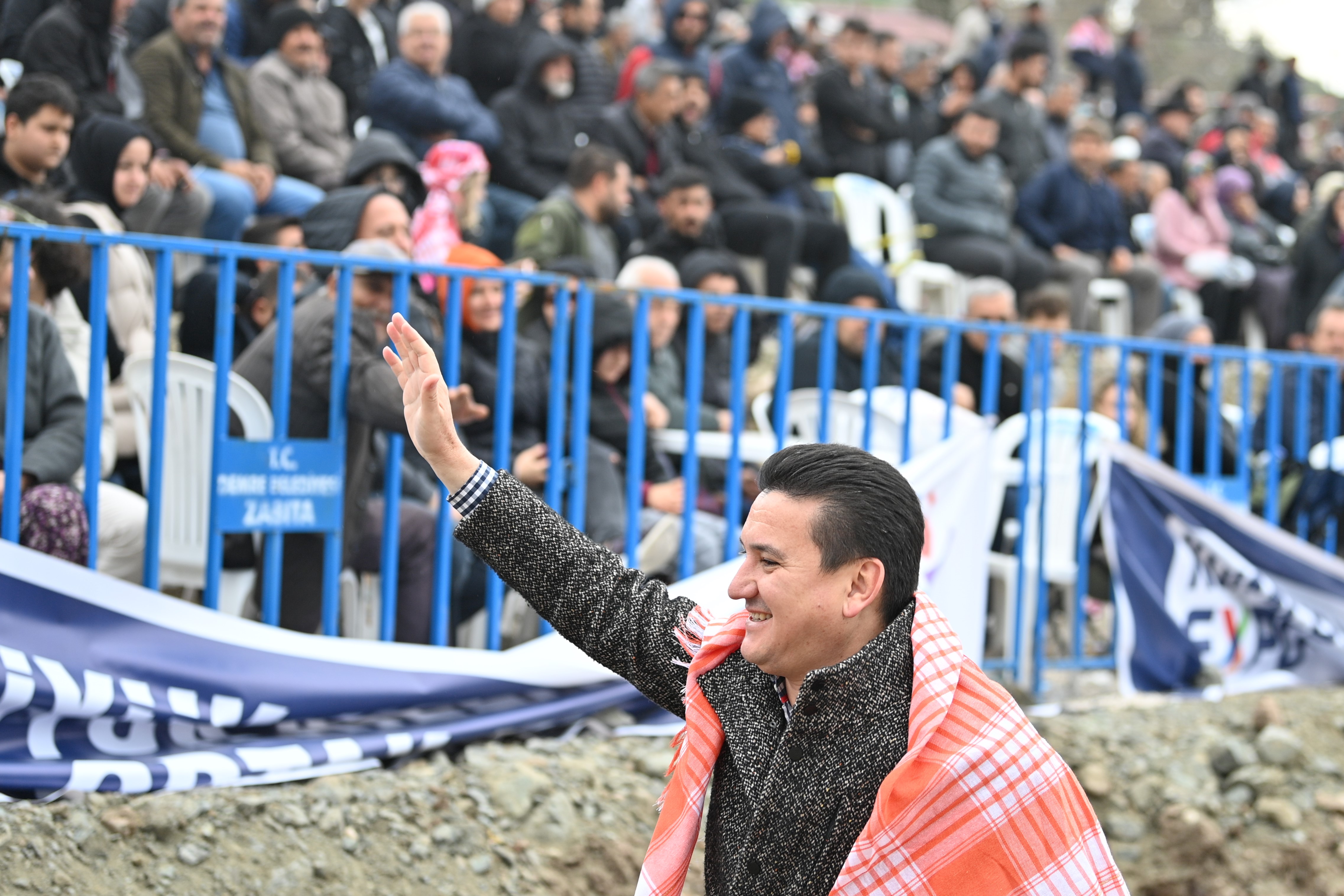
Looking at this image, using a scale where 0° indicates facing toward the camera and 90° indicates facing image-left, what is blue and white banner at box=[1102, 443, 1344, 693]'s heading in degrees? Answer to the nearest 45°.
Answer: approximately 0°

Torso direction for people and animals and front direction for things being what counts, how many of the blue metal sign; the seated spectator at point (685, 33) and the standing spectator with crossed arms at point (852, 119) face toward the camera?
3

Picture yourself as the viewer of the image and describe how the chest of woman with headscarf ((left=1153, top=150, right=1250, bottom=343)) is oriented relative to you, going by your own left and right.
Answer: facing the viewer and to the right of the viewer

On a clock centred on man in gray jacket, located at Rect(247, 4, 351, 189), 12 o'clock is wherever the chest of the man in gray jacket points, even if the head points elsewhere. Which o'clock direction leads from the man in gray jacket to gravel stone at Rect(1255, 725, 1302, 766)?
The gravel stone is roughly at 12 o'clock from the man in gray jacket.

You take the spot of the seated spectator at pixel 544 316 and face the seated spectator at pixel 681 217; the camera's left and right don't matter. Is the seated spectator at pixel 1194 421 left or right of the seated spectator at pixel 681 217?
right

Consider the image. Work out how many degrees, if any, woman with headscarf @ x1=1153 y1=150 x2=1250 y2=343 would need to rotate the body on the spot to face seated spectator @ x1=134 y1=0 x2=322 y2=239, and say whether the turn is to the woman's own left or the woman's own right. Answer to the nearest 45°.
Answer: approximately 90° to the woman's own right

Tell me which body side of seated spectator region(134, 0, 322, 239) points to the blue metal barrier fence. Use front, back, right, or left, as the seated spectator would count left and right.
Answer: front

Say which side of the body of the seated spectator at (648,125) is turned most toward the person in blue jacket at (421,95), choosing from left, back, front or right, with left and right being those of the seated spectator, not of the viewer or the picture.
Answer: right

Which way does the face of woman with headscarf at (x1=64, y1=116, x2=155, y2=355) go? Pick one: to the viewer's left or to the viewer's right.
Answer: to the viewer's right

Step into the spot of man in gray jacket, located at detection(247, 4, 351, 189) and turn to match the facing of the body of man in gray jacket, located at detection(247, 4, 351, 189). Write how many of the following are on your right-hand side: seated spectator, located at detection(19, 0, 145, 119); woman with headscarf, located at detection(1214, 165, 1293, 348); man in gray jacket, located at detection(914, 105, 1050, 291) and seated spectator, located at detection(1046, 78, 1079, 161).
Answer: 1
